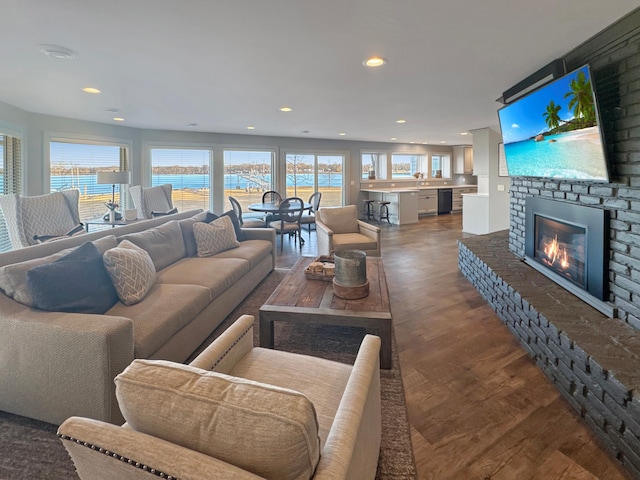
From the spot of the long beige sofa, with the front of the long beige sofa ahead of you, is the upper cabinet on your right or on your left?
on your left

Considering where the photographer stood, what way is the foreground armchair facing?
facing away from the viewer and to the right of the viewer

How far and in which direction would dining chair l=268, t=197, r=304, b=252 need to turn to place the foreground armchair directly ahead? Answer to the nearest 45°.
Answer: approximately 135° to its left

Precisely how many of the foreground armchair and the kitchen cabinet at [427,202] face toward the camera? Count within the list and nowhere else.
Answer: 1
